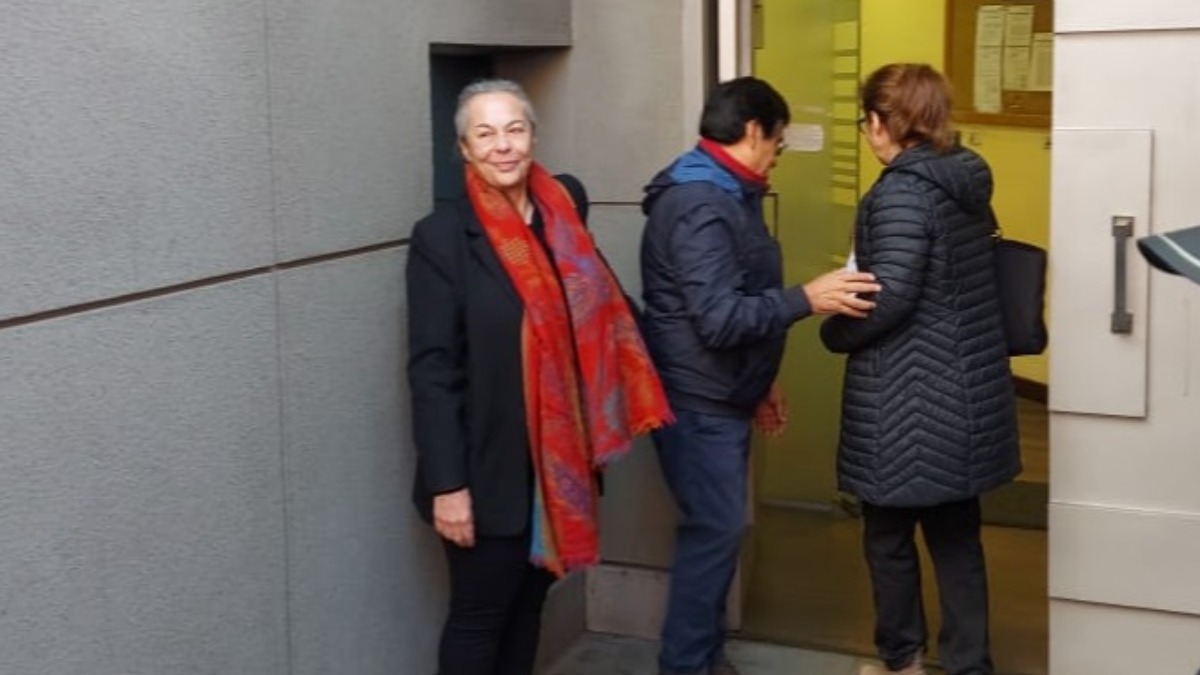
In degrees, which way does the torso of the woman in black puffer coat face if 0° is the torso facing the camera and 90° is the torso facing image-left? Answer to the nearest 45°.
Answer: approximately 135°

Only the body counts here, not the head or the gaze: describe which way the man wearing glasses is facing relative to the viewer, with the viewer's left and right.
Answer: facing to the right of the viewer

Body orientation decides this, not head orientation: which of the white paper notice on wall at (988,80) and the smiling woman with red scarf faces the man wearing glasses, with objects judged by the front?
the white paper notice on wall

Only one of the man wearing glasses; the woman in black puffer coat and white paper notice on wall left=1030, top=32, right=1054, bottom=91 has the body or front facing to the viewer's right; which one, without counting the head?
the man wearing glasses

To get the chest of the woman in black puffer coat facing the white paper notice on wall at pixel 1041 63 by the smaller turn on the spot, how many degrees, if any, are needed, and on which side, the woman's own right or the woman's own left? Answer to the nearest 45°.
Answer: approximately 45° to the woman's own right

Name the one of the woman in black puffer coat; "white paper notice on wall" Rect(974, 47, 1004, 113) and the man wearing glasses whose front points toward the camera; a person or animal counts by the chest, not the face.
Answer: the white paper notice on wall

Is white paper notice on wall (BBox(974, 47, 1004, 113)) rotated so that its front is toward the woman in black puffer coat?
yes

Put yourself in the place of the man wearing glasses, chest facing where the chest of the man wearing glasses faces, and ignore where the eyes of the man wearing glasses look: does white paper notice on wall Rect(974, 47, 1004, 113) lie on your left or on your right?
on your left

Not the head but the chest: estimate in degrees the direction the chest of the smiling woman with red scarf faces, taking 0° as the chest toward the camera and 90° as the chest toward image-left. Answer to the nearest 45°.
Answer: approximately 315°

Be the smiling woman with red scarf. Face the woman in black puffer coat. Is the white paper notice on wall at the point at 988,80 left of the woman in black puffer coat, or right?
left

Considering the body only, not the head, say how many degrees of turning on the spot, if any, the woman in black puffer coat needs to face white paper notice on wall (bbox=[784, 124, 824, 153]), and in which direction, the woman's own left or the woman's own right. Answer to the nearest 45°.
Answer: approximately 45° to the woman's own right

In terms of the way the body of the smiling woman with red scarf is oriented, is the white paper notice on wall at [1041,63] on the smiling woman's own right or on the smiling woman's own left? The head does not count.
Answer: on the smiling woman's own left

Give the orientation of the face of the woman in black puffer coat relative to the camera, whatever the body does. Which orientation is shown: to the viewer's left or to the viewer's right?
to the viewer's left
